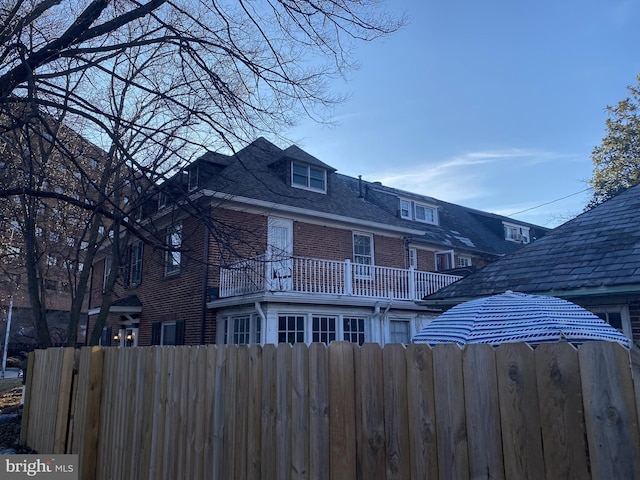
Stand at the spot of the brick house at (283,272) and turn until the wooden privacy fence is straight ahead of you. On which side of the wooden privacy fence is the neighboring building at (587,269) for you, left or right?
left

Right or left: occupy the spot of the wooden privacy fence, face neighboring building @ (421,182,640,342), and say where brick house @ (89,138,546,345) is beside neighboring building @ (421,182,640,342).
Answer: left

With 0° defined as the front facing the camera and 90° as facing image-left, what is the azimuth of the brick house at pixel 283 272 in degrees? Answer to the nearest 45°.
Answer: approximately 45°

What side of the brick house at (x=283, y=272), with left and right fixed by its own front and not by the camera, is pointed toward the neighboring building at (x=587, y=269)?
left

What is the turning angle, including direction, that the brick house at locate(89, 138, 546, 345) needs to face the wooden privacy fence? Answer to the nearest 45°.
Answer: approximately 45° to its left
